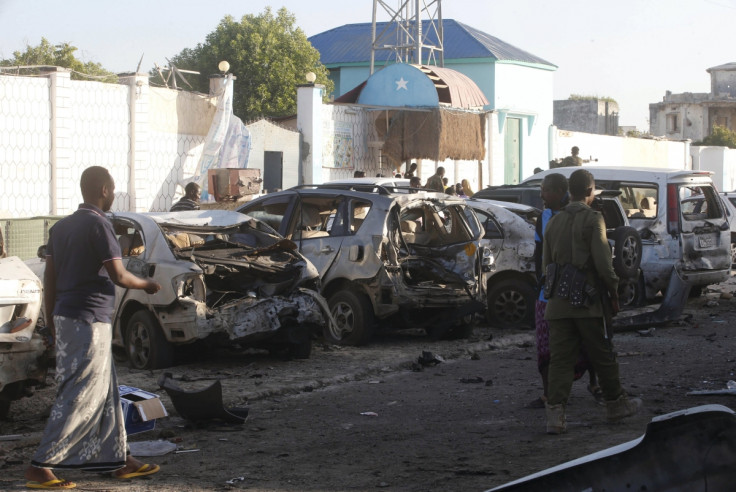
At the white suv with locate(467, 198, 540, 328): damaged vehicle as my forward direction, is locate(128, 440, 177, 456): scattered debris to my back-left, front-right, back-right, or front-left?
front-left

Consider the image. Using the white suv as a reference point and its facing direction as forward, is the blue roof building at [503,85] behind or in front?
in front

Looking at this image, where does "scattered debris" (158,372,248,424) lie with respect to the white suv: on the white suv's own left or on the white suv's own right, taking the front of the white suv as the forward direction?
on the white suv's own left

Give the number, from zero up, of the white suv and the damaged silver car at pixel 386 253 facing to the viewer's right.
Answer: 0

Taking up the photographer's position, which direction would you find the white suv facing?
facing away from the viewer and to the left of the viewer

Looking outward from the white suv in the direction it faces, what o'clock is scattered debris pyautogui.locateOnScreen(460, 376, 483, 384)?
The scattered debris is roughly at 8 o'clock from the white suv.

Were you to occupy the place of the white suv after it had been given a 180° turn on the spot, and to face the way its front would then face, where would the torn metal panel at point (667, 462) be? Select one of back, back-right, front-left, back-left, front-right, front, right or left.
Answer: front-right

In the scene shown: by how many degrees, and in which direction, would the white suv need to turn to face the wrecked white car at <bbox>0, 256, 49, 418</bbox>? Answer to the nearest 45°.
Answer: approximately 90° to its left

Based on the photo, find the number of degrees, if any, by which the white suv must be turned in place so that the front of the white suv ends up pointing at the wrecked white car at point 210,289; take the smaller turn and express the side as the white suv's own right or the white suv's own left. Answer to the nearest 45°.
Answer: approximately 90° to the white suv's own left
